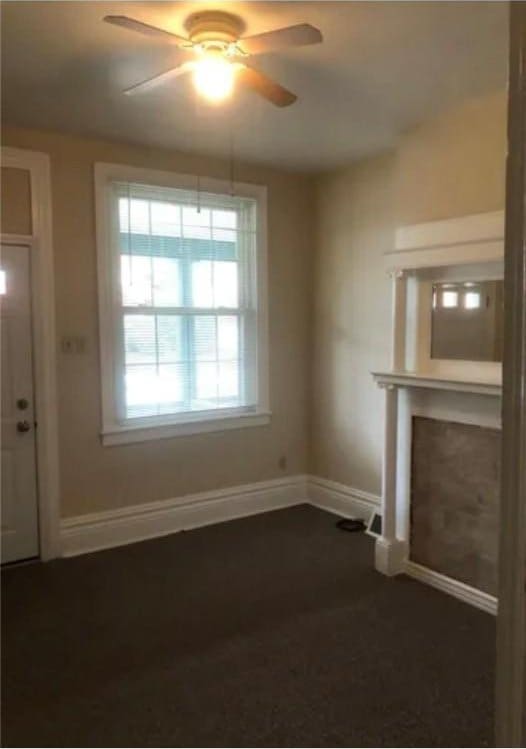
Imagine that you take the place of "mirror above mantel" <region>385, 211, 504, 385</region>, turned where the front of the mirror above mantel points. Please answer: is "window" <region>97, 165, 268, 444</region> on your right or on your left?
on your right

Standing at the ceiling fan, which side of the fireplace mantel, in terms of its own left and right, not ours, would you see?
front

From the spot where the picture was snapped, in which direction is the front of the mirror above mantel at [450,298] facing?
facing the viewer and to the left of the viewer

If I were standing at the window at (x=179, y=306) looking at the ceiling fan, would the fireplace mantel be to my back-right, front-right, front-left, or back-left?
front-left

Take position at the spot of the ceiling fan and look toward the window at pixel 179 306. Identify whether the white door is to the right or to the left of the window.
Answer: left

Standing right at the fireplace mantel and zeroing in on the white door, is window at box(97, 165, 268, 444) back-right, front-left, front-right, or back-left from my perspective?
front-right

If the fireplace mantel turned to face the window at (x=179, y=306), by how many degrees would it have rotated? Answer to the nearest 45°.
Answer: approximately 45° to its right

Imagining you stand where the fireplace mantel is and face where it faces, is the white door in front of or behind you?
in front

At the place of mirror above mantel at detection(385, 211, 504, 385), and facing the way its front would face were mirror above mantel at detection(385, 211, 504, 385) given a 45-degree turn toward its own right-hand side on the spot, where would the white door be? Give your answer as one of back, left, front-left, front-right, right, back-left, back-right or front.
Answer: front

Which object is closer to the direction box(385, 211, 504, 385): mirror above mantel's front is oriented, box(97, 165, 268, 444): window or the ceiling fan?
the ceiling fan

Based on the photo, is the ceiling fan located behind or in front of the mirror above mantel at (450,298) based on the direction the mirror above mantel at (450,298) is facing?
in front
